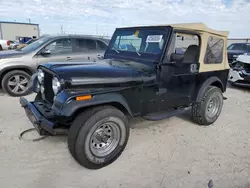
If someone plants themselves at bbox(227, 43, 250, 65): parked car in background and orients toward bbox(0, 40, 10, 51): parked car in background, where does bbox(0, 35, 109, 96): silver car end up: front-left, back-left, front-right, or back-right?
front-left

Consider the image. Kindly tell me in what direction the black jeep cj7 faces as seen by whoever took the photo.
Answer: facing the viewer and to the left of the viewer

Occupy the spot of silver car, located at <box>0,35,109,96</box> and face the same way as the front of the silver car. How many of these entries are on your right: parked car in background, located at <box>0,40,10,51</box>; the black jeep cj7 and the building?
2

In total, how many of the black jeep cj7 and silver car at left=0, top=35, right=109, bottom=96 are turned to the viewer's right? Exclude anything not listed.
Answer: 0

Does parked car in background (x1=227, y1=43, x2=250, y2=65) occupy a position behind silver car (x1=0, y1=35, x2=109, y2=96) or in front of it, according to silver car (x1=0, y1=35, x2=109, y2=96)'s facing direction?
behind

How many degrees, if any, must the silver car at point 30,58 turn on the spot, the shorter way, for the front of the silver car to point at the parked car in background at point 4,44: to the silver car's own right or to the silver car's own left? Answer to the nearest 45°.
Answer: approximately 90° to the silver car's own right

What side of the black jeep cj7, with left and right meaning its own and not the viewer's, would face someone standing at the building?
right

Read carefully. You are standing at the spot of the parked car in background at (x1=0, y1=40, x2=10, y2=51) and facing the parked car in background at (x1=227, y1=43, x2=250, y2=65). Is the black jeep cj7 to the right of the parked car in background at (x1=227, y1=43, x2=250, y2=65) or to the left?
right

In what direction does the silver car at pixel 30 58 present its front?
to the viewer's left

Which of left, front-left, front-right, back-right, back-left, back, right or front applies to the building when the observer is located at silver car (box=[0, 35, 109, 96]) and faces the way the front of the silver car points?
right
